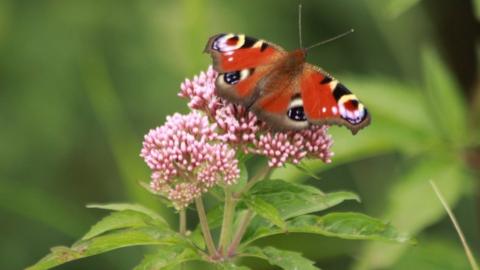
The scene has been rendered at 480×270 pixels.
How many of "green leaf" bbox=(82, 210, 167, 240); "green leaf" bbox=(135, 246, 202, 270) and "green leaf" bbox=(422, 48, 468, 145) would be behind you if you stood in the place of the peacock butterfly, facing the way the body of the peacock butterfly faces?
2

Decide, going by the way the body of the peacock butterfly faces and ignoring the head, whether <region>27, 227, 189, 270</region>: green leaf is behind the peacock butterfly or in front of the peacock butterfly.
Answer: behind

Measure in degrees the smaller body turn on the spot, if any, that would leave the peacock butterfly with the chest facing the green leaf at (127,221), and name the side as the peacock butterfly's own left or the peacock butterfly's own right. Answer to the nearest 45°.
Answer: approximately 180°

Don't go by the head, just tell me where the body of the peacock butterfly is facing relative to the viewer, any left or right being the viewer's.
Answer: facing away from the viewer and to the right of the viewer

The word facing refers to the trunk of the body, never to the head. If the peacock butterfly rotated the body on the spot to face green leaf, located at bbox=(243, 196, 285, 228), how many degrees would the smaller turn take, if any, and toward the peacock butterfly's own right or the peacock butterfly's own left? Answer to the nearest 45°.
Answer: approximately 135° to the peacock butterfly's own right

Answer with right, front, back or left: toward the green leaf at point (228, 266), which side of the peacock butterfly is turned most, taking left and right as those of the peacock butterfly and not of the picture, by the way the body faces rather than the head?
back

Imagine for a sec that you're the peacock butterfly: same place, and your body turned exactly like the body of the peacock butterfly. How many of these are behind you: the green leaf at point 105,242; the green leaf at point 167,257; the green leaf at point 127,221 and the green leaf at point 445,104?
3

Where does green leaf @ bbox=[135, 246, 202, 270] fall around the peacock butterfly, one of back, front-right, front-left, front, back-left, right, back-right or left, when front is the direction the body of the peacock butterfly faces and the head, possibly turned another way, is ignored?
back
